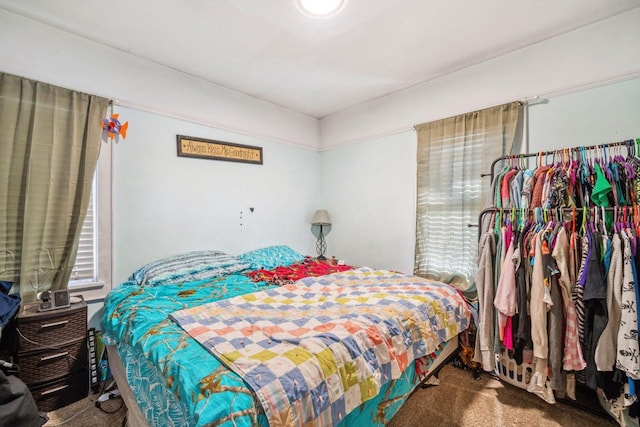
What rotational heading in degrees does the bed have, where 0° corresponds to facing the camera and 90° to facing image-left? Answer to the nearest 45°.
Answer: approximately 315°

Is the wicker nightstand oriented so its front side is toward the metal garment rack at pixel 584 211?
no

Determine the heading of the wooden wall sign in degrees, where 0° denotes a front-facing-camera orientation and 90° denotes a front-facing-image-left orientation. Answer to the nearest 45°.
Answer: approximately 315°

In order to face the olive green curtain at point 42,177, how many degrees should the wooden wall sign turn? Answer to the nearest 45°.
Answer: approximately 90° to its right

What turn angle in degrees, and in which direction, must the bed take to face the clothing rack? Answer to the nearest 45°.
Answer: approximately 45° to its left
